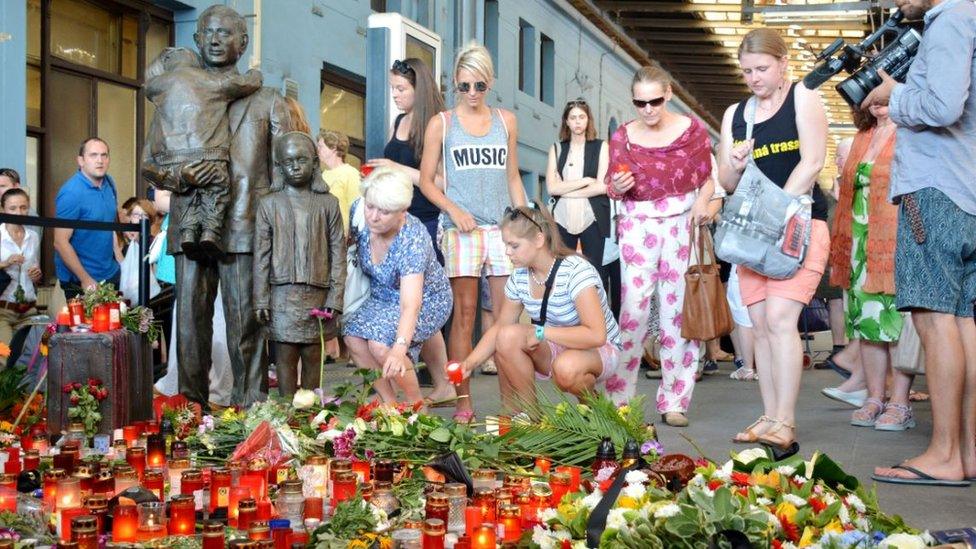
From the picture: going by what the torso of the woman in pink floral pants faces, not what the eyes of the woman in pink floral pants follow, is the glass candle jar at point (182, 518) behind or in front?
in front

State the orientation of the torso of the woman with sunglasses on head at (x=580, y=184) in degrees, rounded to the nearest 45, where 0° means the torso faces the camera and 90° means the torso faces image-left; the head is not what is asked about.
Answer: approximately 0°

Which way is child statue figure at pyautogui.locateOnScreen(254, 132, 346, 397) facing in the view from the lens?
facing the viewer

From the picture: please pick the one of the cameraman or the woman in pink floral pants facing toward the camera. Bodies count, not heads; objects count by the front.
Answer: the woman in pink floral pants

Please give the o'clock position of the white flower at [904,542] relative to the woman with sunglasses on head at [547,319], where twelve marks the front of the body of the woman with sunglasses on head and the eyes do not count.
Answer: The white flower is roughly at 10 o'clock from the woman with sunglasses on head.

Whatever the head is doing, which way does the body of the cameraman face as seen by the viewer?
to the viewer's left

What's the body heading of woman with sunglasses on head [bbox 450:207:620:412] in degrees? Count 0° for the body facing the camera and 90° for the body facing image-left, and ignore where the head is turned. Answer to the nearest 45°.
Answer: approximately 45°

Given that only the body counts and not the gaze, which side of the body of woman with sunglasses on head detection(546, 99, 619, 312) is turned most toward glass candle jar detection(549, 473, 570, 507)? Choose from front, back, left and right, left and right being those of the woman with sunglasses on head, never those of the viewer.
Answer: front

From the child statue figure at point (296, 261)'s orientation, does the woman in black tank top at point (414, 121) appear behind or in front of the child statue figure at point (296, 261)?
behind

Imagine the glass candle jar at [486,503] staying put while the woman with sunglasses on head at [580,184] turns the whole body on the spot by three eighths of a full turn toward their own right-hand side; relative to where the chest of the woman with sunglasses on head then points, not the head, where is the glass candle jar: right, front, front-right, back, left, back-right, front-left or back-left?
back-left

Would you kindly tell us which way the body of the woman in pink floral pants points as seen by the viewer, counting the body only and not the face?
toward the camera

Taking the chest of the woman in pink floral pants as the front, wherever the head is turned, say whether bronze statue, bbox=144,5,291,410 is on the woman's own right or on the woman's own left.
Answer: on the woman's own right

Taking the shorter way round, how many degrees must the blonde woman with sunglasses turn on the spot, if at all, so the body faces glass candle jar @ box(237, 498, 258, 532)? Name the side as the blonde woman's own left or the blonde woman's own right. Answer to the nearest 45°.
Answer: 0° — they already face it

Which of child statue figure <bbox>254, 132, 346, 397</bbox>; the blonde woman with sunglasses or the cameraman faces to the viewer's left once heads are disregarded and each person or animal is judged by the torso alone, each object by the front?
the cameraman

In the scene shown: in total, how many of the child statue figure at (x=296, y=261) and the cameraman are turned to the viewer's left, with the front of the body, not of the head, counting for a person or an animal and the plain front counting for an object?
1

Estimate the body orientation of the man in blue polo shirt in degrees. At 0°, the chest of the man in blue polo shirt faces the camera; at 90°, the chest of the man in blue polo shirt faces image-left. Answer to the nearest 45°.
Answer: approximately 315°
